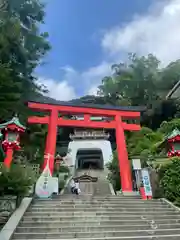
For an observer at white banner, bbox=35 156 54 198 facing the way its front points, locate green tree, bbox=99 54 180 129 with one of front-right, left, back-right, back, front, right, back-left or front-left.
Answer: back-left

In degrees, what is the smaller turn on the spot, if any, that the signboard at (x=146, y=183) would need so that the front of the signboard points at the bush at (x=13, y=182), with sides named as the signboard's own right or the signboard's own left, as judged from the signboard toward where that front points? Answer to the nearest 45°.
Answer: approximately 45° to the signboard's own right

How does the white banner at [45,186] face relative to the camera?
toward the camera

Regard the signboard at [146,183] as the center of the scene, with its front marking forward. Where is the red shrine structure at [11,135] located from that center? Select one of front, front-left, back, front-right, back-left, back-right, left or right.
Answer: right

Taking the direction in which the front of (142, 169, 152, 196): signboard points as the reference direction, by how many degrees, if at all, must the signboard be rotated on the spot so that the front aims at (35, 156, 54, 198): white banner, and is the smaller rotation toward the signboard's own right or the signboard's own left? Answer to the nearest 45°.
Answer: approximately 90° to the signboard's own right

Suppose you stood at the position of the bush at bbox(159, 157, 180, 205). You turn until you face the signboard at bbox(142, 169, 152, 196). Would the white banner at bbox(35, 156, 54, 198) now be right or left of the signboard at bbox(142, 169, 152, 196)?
left

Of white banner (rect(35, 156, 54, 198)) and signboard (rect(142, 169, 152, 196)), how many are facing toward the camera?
2

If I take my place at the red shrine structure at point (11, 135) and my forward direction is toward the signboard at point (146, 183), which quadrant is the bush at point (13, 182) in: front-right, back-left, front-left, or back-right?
front-right

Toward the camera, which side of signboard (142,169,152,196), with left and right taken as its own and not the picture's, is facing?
front

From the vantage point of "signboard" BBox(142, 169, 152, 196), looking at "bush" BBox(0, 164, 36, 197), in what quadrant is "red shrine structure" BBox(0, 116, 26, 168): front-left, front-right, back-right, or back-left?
front-right
